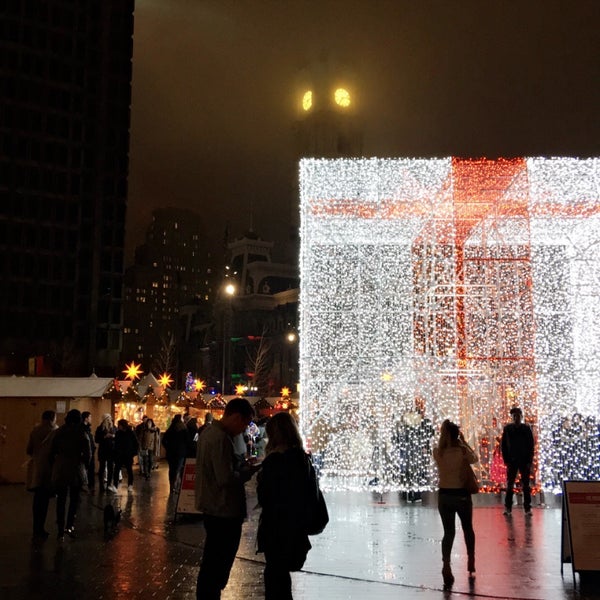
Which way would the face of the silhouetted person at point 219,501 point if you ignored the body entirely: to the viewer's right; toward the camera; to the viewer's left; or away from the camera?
to the viewer's right

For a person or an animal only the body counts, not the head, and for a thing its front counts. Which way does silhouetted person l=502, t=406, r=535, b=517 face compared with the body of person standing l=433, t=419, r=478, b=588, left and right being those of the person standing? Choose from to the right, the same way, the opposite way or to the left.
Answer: the opposite way

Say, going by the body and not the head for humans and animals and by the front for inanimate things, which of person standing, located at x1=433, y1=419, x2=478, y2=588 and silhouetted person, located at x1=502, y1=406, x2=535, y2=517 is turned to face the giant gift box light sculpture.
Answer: the person standing

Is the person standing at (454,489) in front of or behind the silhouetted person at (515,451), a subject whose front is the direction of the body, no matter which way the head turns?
in front

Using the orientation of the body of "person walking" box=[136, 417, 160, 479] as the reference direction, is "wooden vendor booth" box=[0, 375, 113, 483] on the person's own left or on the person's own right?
on the person's own right

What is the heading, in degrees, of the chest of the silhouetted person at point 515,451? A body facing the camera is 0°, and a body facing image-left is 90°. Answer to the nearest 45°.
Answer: approximately 0°

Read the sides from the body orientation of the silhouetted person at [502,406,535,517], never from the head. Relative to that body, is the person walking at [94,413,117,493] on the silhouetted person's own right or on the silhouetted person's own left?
on the silhouetted person's own right

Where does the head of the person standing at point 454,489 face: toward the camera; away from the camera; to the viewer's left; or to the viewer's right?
away from the camera

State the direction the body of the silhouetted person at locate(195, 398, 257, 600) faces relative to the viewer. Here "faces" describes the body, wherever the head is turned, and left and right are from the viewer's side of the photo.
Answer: facing to the right of the viewer

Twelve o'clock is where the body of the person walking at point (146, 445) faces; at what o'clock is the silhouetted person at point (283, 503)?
The silhouetted person is roughly at 12 o'clock from the person walking.

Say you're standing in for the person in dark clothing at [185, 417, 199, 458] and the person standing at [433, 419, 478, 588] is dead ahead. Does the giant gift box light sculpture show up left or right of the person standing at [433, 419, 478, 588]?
left

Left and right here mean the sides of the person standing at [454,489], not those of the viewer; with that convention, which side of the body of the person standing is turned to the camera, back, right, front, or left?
back

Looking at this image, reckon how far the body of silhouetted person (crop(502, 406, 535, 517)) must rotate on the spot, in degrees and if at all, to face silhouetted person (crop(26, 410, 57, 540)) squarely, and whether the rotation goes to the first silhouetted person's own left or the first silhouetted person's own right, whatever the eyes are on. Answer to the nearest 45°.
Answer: approximately 45° to the first silhouetted person's own right
